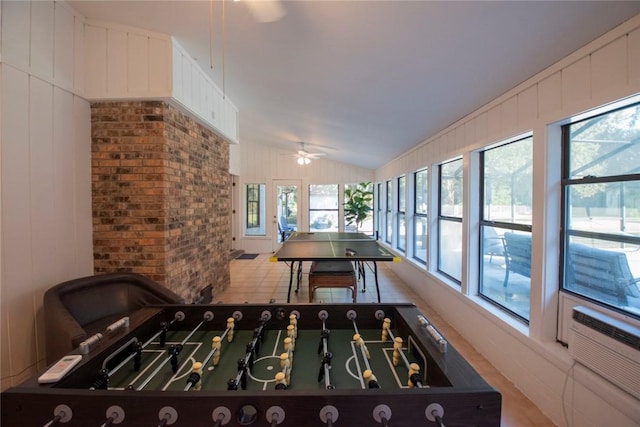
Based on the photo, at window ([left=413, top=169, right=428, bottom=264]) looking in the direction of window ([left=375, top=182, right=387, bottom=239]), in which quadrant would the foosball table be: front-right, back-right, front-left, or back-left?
back-left

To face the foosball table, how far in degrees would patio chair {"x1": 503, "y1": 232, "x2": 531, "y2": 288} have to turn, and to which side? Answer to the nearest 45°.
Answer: approximately 135° to its right

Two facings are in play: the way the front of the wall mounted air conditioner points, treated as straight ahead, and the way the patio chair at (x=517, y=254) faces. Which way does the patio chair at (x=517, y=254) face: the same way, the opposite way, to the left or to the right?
the opposite way

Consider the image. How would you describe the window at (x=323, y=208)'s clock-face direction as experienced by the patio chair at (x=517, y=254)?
The window is roughly at 9 o'clock from the patio chair.

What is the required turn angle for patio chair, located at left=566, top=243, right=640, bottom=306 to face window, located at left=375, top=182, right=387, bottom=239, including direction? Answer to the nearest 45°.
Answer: approximately 90° to its left

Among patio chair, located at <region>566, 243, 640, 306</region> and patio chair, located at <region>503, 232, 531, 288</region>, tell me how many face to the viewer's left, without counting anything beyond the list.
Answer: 0

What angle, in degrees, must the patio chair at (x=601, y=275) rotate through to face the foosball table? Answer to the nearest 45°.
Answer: approximately 180°

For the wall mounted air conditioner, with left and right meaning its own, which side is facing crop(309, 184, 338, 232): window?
right

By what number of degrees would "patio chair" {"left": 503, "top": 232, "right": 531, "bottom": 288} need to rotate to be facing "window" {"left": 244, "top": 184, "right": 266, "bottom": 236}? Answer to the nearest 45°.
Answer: approximately 90° to its left

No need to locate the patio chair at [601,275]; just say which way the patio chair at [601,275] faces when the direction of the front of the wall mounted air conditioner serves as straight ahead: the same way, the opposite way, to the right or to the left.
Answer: the opposite way

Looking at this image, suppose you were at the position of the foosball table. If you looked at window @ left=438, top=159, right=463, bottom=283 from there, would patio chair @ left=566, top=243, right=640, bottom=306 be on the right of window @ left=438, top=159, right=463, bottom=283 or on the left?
right
